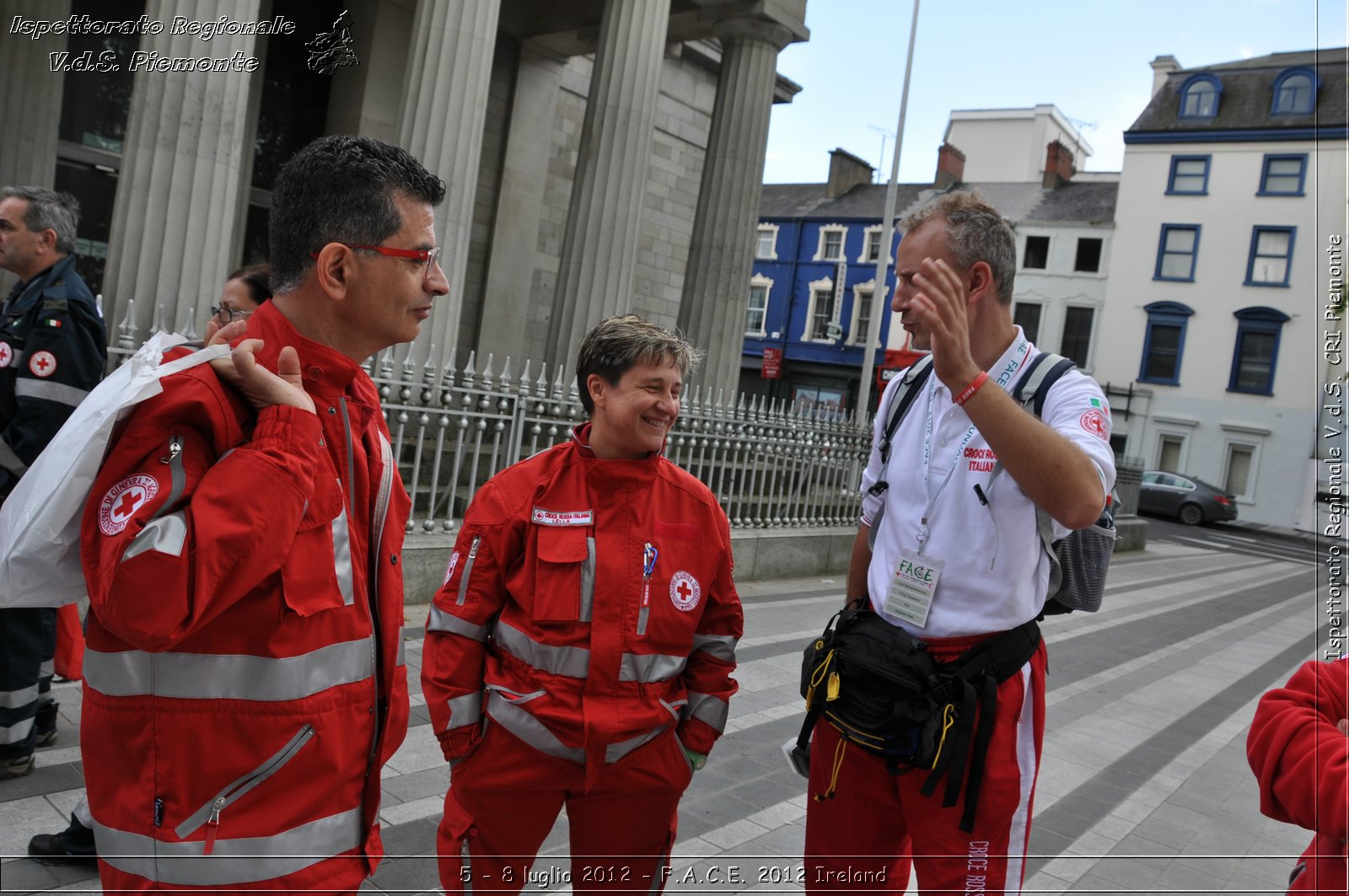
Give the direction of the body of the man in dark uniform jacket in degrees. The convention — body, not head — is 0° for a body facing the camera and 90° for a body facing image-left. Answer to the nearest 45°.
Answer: approximately 90°

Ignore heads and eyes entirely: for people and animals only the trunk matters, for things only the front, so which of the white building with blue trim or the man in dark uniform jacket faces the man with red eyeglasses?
the white building with blue trim

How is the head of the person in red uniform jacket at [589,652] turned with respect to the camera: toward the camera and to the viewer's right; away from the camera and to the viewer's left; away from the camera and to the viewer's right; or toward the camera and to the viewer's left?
toward the camera and to the viewer's right

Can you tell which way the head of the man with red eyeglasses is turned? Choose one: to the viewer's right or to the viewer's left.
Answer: to the viewer's right

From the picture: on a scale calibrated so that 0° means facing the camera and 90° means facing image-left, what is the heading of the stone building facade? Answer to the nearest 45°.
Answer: approximately 315°

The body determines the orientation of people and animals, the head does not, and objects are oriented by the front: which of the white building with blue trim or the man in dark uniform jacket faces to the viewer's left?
the man in dark uniform jacket

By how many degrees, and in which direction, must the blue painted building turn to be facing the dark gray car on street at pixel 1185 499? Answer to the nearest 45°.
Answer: approximately 45° to its left

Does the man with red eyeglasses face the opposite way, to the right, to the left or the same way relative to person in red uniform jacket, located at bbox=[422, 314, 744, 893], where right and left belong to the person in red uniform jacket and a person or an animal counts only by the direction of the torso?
to the left

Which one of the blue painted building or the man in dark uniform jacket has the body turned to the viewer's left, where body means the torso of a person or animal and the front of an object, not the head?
the man in dark uniform jacket
